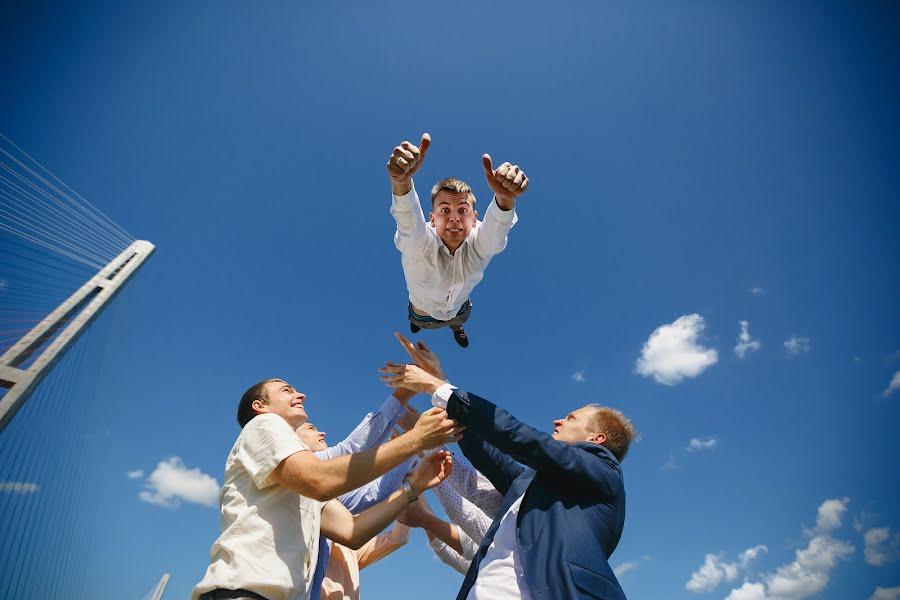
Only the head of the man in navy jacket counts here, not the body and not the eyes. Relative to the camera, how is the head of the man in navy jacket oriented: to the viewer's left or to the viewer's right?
to the viewer's left

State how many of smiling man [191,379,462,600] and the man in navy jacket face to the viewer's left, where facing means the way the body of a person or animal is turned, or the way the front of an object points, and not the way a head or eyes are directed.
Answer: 1

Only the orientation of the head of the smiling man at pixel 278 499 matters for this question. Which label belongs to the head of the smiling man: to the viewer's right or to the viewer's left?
to the viewer's right

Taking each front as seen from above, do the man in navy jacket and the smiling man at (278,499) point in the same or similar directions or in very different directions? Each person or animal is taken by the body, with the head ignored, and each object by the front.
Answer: very different directions

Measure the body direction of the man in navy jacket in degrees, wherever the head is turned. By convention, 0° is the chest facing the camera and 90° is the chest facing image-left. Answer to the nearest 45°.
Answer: approximately 90°

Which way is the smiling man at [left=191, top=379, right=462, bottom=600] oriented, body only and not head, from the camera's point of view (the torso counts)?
to the viewer's right
